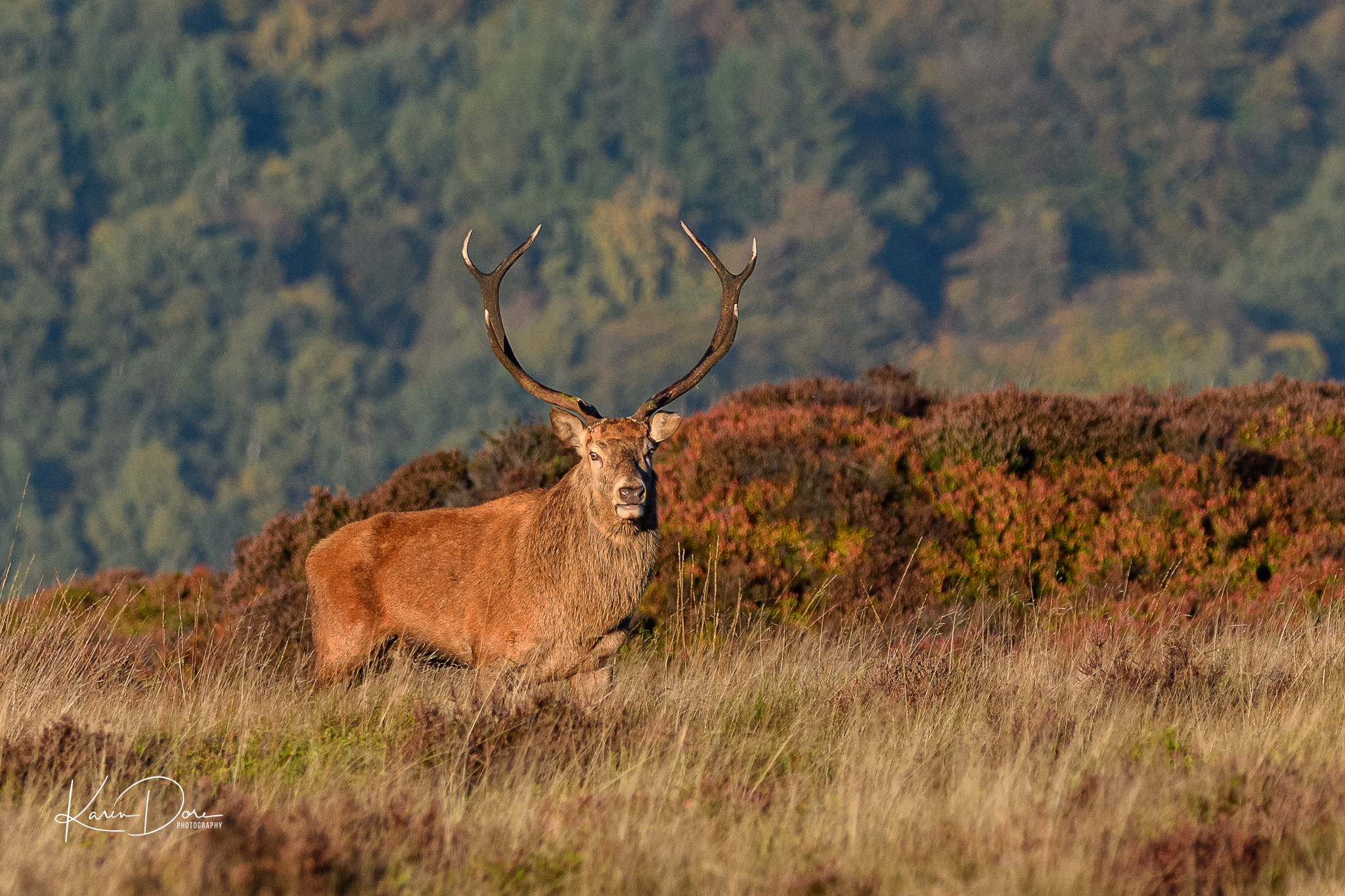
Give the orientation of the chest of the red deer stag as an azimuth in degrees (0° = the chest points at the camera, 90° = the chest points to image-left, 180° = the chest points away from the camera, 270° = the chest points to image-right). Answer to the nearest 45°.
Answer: approximately 315°

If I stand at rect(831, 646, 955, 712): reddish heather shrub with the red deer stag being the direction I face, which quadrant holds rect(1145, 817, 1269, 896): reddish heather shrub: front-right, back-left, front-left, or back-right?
back-left

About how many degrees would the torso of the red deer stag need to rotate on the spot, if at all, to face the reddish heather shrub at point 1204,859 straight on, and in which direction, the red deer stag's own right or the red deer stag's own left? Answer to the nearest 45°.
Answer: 0° — it already faces it

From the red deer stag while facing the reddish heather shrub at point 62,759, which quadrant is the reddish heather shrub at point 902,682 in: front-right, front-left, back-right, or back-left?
back-left

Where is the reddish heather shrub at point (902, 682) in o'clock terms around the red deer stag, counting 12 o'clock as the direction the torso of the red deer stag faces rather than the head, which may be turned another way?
The reddish heather shrub is roughly at 11 o'clock from the red deer stag.

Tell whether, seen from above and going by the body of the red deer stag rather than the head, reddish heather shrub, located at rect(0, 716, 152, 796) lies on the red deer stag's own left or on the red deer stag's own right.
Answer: on the red deer stag's own right
